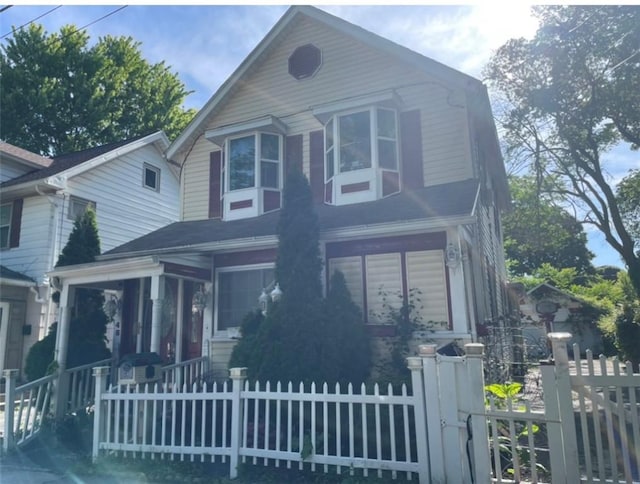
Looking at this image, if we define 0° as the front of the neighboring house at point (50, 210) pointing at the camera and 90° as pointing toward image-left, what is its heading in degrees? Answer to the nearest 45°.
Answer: approximately 45°

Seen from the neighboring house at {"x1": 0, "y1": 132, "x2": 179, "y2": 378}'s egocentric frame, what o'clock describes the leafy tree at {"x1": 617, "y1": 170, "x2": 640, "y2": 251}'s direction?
The leafy tree is roughly at 8 o'clock from the neighboring house.

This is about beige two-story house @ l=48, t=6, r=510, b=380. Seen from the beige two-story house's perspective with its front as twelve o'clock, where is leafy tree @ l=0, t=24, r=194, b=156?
The leafy tree is roughly at 3 o'clock from the beige two-story house.

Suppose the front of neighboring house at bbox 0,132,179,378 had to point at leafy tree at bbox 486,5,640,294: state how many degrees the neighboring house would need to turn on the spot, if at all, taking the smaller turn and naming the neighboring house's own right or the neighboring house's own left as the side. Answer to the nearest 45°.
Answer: approximately 135° to the neighboring house's own left

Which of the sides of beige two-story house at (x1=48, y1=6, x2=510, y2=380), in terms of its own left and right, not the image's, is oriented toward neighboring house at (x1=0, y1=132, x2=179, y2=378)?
right

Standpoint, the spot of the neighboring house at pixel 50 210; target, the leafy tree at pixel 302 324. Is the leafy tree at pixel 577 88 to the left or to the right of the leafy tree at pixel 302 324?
left

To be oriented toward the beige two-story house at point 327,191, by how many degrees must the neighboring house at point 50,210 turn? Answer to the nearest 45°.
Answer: approximately 90° to its left

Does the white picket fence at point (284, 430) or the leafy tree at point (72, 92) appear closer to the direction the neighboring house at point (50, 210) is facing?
the white picket fence

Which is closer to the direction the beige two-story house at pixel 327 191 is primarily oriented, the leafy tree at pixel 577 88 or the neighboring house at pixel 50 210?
the neighboring house

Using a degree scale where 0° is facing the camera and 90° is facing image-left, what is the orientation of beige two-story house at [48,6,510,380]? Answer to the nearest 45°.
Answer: approximately 45°

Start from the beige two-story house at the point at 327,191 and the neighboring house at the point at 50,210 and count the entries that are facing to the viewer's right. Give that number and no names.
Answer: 0
